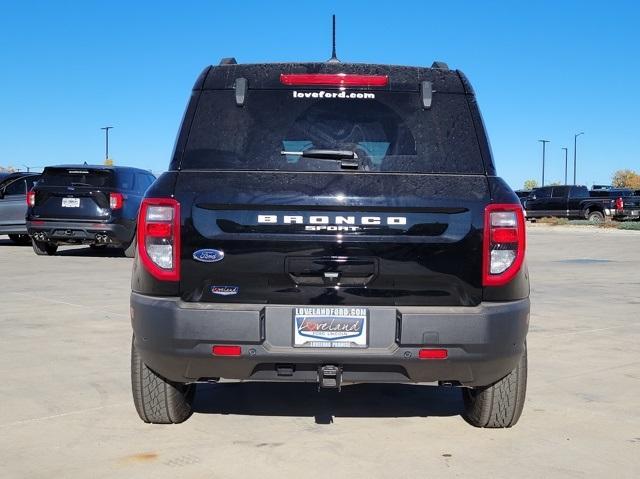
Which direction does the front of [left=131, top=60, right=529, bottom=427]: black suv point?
away from the camera

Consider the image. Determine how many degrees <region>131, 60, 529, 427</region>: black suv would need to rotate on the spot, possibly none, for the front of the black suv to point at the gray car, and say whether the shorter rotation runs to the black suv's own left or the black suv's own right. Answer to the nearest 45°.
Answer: approximately 45° to the black suv's own left
